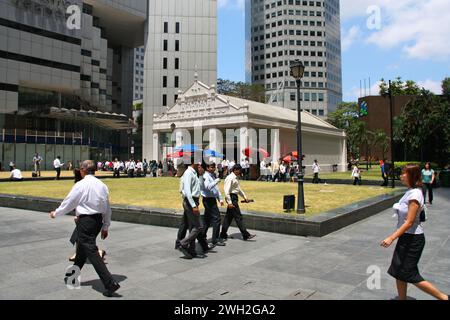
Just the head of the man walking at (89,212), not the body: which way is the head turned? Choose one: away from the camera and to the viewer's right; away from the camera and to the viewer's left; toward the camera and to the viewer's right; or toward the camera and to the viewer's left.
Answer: away from the camera and to the viewer's left

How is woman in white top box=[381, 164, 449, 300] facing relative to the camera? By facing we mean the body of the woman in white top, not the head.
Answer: to the viewer's left

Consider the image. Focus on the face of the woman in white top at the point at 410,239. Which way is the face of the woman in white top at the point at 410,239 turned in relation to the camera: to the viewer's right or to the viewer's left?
to the viewer's left

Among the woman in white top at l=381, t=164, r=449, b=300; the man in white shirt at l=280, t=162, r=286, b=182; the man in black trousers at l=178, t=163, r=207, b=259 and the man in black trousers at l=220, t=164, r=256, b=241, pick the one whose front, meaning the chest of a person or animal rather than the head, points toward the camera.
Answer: the man in white shirt

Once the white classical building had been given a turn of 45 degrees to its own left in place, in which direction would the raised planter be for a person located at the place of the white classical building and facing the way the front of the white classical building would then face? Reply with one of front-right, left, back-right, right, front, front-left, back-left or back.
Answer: front

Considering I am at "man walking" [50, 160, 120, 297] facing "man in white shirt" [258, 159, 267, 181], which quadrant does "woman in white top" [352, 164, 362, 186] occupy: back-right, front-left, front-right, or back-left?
front-right
